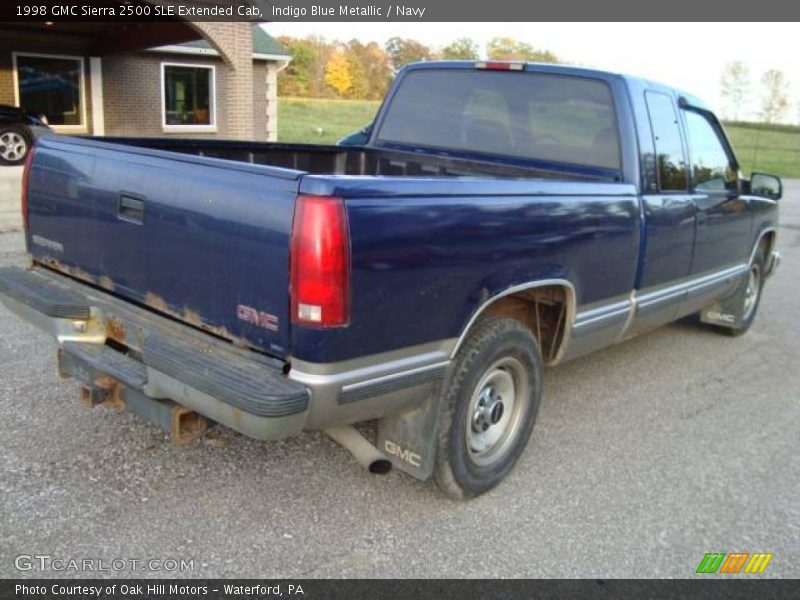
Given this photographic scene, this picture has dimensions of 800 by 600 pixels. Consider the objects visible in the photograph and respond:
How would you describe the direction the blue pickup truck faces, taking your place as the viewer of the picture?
facing away from the viewer and to the right of the viewer

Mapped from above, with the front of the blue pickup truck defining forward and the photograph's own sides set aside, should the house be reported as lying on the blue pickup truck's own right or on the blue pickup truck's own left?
on the blue pickup truck's own left

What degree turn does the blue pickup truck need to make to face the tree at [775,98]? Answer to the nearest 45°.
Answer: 0° — it already faces it

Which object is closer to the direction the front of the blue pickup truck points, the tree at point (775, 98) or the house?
the tree
